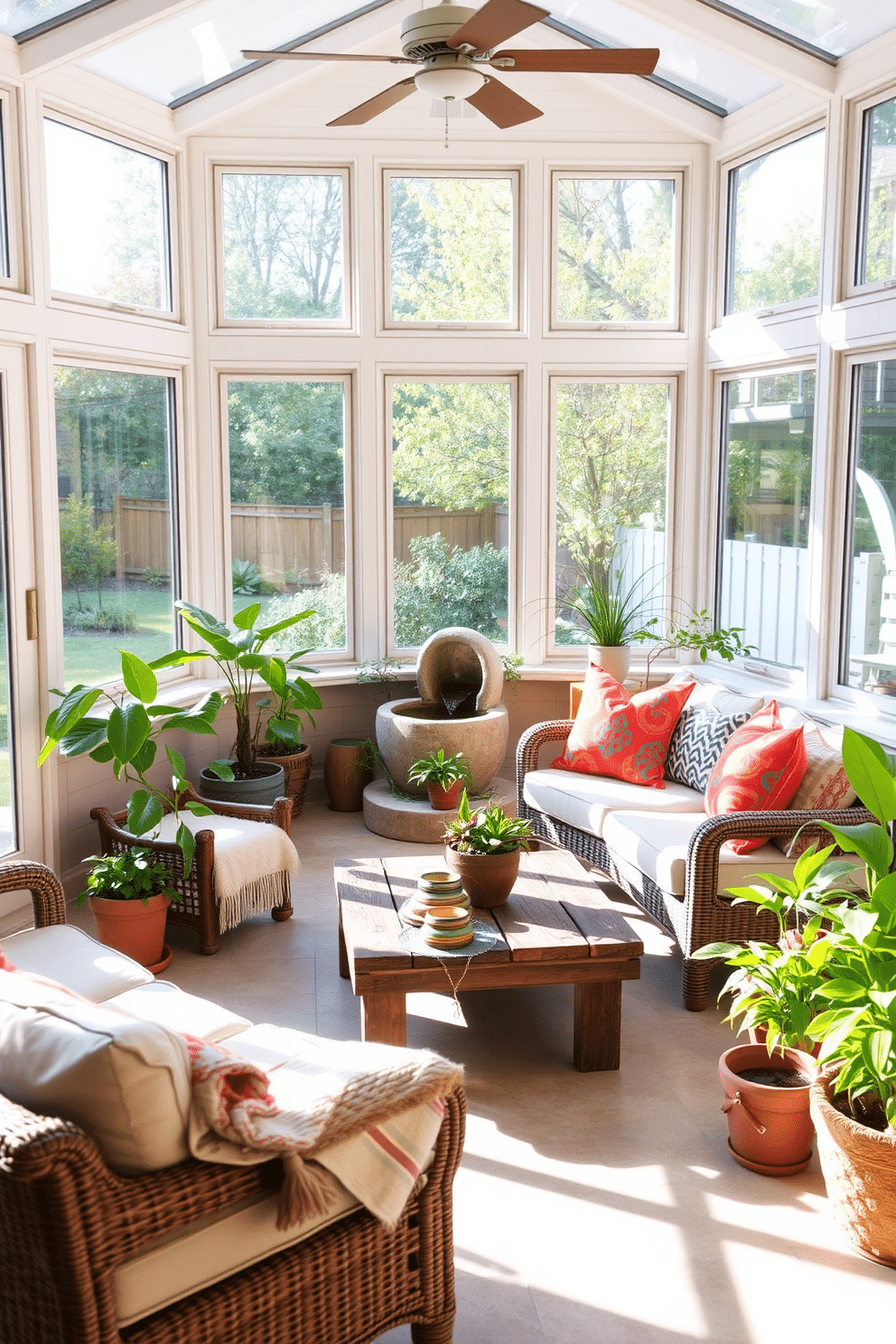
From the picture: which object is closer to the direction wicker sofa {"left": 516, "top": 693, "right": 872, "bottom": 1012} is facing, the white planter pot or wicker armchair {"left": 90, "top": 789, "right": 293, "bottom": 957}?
the wicker armchair

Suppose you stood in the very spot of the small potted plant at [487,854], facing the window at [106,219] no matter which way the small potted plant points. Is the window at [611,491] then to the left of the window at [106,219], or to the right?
right

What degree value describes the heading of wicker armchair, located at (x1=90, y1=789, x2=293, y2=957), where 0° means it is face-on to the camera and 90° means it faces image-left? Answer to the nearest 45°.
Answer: approximately 315°

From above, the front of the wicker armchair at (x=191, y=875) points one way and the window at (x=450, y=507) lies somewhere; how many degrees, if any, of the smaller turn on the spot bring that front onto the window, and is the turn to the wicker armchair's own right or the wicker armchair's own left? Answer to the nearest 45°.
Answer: approximately 90° to the wicker armchair's own left

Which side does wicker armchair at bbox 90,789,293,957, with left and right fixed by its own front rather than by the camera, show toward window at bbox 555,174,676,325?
left

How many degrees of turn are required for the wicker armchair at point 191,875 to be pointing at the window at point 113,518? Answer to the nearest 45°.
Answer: approximately 135° to its left

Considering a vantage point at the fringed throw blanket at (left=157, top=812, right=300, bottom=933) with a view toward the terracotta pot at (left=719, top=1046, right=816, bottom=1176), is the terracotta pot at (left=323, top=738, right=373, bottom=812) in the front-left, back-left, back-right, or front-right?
back-left

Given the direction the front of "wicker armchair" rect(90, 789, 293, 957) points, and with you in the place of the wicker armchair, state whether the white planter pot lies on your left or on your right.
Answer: on your left

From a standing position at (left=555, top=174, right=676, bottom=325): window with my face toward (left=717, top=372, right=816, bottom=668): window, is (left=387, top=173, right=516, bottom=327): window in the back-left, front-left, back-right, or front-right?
back-right
